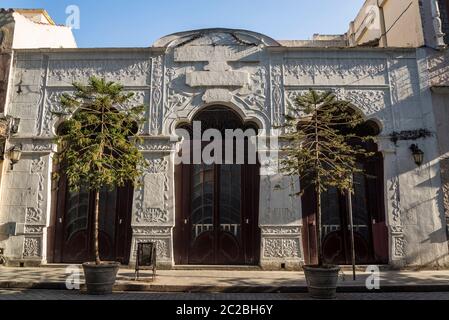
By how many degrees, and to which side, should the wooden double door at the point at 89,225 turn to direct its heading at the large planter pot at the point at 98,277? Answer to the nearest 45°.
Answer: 0° — it already faces it

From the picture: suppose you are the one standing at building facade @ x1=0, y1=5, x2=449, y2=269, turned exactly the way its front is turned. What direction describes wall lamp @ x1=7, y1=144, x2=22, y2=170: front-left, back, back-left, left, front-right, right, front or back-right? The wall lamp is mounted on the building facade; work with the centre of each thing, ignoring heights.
right

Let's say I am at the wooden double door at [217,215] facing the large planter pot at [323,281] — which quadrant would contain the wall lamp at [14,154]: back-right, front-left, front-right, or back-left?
back-right

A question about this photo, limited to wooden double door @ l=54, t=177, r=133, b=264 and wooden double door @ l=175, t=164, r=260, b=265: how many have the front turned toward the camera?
2

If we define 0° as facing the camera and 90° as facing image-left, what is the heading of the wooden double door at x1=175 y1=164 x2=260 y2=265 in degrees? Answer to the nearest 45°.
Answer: approximately 0°

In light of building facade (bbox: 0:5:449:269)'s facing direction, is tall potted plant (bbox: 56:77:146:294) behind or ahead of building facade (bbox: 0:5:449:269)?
ahead

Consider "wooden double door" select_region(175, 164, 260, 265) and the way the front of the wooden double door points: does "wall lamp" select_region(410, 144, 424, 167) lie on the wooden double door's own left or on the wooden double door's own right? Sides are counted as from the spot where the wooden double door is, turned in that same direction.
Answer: on the wooden double door's own left

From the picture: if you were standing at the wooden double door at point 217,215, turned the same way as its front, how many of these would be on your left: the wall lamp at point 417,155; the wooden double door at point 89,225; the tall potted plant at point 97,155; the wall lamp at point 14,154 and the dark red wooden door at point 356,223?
2

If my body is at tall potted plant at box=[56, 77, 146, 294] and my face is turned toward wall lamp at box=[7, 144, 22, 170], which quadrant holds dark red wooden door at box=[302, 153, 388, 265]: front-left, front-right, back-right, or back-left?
back-right

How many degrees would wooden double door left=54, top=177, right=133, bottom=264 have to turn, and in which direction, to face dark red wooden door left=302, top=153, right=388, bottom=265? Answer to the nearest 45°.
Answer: approximately 90° to its left

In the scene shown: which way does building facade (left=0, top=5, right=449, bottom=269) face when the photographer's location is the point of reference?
facing the viewer

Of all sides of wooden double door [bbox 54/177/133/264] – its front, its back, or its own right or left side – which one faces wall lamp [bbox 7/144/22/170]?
right

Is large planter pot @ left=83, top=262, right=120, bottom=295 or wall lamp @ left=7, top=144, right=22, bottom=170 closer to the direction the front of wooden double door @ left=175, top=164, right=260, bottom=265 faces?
the large planter pot
